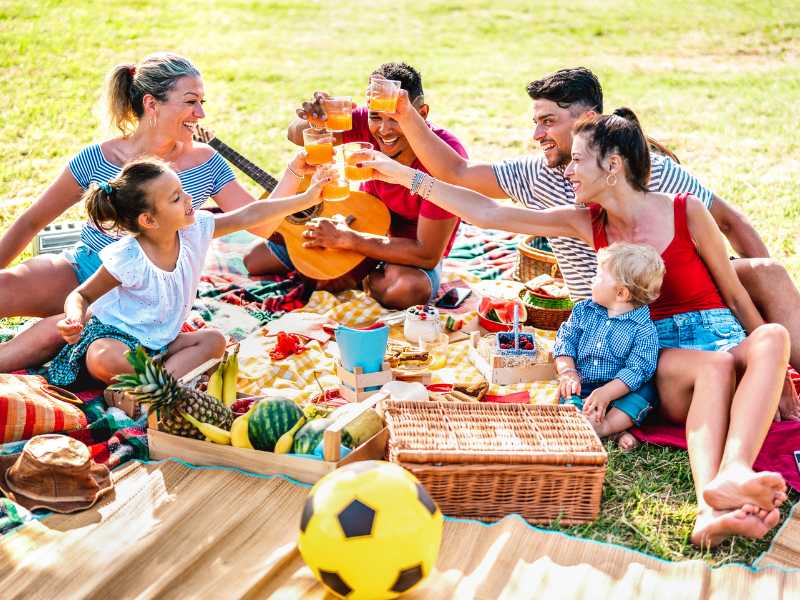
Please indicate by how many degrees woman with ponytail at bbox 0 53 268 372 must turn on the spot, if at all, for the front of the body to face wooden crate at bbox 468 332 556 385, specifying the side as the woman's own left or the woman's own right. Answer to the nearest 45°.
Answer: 0° — they already face it

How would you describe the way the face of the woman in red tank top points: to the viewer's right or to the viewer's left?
to the viewer's left

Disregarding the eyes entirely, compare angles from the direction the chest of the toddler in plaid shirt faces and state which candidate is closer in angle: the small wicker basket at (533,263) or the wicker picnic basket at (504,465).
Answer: the wicker picnic basket

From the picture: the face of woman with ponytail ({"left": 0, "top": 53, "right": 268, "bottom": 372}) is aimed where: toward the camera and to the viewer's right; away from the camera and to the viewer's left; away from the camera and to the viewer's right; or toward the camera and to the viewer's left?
toward the camera and to the viewer's right

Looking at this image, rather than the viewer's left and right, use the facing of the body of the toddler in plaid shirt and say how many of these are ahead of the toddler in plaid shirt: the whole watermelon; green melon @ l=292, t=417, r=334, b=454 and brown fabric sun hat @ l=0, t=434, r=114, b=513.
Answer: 3

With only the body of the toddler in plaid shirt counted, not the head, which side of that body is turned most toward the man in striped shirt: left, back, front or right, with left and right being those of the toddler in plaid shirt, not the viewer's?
back

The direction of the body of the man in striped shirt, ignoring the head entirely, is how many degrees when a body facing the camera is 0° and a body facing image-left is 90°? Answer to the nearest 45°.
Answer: approximately 45°

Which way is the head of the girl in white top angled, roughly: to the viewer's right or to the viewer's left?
to the viewer's right

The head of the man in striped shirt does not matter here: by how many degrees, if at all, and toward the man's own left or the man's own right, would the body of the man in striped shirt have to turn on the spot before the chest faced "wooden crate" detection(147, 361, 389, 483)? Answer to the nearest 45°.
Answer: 0° — they already face it
